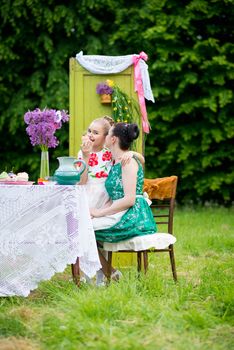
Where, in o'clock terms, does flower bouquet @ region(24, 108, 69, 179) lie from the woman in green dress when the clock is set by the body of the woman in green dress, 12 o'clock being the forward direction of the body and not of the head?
The flower bouquet is roughly at 12 o'clock from the woman in green dress.

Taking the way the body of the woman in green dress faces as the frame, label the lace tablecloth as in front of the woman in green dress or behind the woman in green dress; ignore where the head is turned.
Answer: in front

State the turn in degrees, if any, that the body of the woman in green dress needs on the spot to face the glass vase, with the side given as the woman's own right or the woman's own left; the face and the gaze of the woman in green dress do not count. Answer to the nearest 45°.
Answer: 0° — they already face it

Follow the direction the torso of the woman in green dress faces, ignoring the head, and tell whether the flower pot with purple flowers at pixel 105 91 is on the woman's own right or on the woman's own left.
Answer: on the woman's own right

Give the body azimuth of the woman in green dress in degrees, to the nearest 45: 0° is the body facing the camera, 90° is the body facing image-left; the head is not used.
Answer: approximately 90°

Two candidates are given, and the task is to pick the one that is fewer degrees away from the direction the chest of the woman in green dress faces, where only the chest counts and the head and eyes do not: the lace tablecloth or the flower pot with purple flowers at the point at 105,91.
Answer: the lace tablecloth

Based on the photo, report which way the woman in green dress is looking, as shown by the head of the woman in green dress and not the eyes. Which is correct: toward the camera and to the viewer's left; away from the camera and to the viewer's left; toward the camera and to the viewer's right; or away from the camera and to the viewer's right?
away from the camera and to the viewer's left
